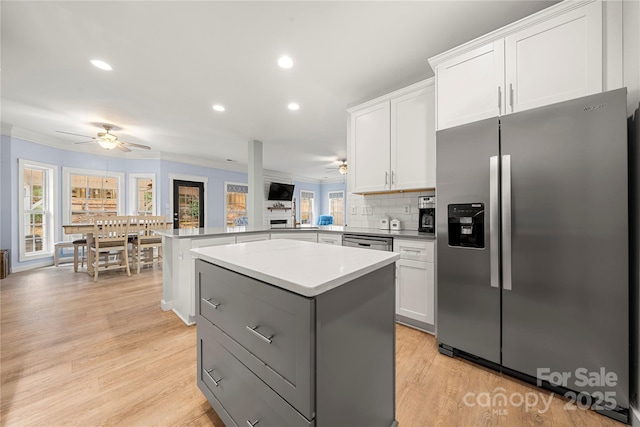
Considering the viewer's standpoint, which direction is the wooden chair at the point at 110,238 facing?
facing away from the viewer and to the left of the viewer

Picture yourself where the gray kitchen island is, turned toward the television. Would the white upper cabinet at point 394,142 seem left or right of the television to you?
right

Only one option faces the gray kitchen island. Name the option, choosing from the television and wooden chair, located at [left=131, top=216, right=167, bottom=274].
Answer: the television

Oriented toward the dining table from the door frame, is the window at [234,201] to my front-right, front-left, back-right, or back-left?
back-left

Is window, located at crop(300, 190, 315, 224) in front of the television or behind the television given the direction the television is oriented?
behind

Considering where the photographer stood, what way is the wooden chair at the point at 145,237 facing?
facing away from the viewer and to the left of the viewer

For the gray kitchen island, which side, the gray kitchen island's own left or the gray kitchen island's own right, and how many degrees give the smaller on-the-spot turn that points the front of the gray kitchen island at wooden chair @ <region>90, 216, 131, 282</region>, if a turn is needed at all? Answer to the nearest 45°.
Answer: approximately 90° to the gray kitchen island's own right

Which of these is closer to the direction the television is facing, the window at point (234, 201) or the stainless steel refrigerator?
the stainless steel refrigerator
